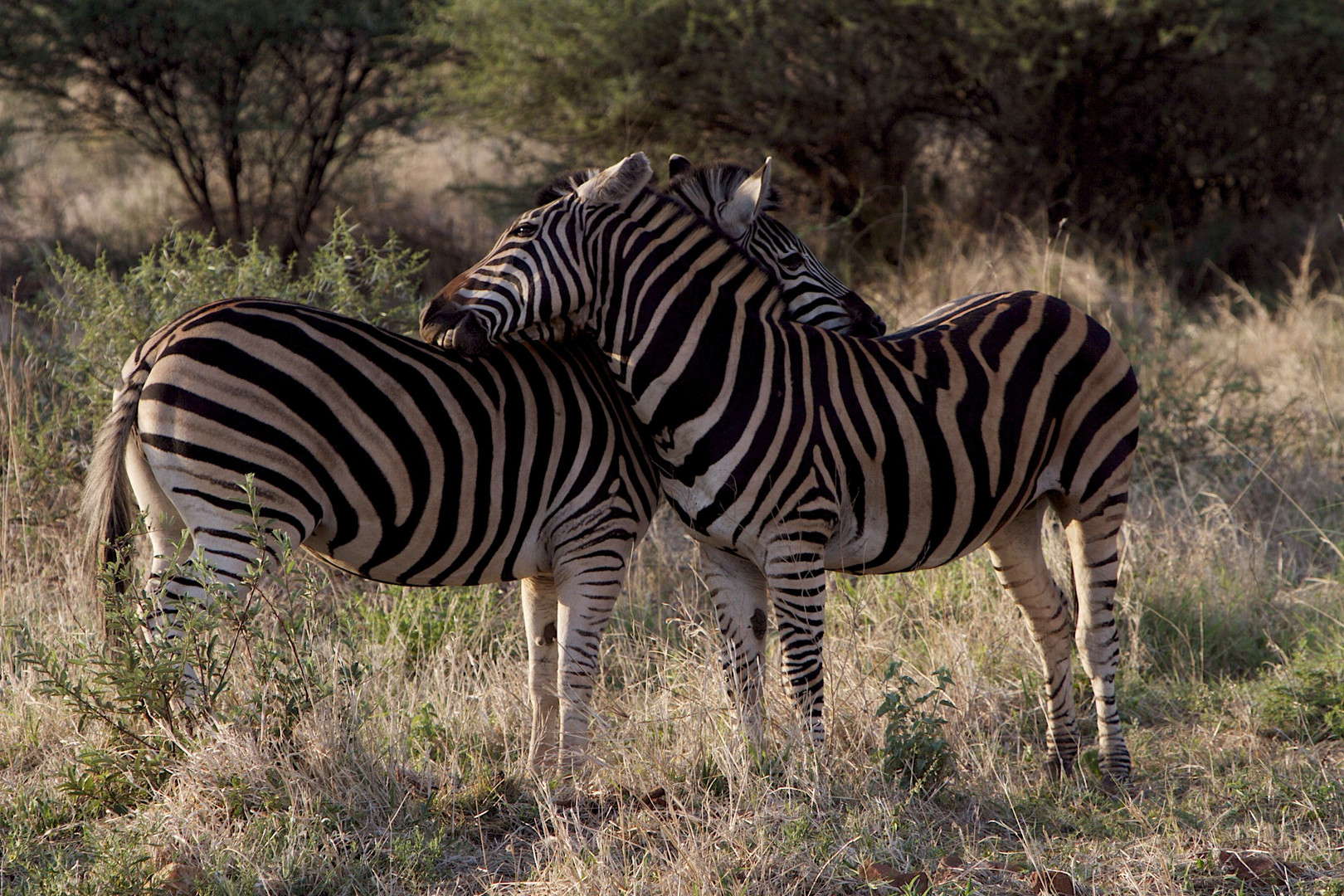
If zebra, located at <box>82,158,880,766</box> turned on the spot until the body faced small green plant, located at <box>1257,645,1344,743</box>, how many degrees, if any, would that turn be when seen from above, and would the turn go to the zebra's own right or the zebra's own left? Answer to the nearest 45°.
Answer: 0° — it already faces it

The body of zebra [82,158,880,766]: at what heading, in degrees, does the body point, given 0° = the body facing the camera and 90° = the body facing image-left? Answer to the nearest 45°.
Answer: approximately 270°

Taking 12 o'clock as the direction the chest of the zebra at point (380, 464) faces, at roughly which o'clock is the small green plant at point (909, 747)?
The small green plant is roughly at 12 o'clock from the zebra.

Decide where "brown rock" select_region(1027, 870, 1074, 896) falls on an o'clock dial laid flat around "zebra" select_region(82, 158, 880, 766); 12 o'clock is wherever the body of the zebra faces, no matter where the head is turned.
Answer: The brown rock is roughly at 1 o'clock from the zebra.

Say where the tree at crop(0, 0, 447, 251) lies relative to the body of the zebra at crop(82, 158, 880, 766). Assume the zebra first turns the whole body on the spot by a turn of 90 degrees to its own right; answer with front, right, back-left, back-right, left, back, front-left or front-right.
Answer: back

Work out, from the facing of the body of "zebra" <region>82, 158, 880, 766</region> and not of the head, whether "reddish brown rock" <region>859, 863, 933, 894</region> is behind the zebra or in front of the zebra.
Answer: in front
